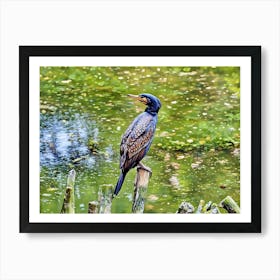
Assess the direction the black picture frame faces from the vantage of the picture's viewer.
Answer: facing the viewer
